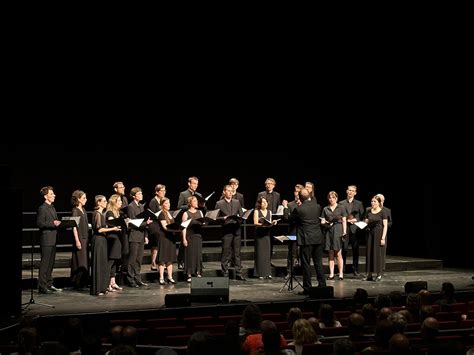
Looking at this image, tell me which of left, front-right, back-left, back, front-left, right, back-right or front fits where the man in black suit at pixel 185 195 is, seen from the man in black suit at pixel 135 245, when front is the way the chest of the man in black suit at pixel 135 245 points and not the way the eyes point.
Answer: left

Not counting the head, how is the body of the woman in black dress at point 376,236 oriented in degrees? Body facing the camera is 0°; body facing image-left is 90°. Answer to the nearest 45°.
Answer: approximately 45°

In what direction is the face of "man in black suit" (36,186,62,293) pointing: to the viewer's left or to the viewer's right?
to the viewer's right

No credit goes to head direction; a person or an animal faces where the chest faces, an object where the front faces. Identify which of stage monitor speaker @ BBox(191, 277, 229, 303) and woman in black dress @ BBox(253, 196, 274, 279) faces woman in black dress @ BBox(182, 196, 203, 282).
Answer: the stage monitor speaker

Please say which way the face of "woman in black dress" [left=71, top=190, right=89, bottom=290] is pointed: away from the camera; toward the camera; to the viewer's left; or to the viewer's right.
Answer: to the viewer's right

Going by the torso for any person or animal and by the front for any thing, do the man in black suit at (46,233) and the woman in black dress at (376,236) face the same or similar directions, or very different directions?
very different directions

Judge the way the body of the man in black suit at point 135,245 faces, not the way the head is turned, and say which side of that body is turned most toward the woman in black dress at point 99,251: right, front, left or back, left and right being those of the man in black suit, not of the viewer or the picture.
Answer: right

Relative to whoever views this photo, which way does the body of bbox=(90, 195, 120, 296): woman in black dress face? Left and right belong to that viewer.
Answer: facing to the right of the viewer
